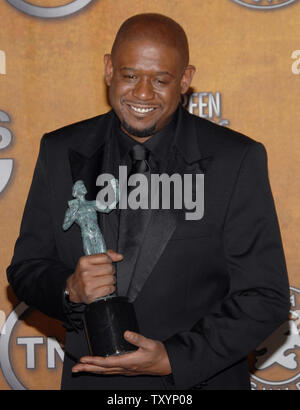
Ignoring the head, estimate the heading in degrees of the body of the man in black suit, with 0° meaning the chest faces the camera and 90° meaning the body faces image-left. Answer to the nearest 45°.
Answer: approximately 0°
